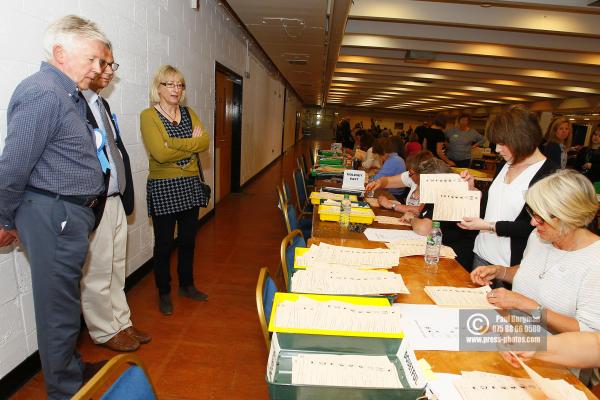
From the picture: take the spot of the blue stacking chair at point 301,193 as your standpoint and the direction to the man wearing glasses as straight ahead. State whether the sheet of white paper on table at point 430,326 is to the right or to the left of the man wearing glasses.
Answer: left

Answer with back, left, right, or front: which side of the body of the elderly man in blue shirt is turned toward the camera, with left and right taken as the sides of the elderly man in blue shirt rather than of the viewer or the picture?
right

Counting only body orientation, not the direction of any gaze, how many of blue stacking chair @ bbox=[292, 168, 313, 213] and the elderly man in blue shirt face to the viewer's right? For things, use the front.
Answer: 2

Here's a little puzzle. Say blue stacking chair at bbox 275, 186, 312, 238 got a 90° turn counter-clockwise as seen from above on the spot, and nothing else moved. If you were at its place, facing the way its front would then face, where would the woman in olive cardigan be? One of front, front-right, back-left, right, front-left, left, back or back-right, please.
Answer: left

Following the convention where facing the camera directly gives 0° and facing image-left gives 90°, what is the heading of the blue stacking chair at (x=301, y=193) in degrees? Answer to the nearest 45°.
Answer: approximately 270°

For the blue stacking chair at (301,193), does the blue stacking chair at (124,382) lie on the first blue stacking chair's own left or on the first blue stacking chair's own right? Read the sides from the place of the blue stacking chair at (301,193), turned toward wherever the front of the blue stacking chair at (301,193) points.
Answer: on the first blue stacking chair's own right

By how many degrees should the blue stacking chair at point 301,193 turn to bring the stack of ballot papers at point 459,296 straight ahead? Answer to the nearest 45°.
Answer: approximately 90° to its right

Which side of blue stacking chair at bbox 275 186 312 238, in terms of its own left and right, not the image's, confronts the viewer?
right
